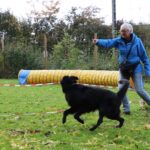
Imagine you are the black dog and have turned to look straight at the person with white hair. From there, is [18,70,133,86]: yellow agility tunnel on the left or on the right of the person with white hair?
left

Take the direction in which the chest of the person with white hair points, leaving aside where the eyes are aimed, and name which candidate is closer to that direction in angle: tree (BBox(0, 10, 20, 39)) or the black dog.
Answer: the black dog

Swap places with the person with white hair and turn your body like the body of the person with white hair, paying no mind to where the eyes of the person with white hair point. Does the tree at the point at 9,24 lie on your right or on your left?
on your right

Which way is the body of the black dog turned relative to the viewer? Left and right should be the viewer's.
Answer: facing to the left of the viewer

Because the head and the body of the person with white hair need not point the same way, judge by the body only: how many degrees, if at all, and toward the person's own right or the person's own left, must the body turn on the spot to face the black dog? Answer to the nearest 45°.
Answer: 0° — they already face it

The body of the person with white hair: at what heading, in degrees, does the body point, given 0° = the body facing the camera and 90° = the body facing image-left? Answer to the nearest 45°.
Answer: approximately 45°

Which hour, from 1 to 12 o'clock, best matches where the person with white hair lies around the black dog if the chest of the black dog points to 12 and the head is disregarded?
The person with white hair is roughly at 4 o'clock from the black dog.
